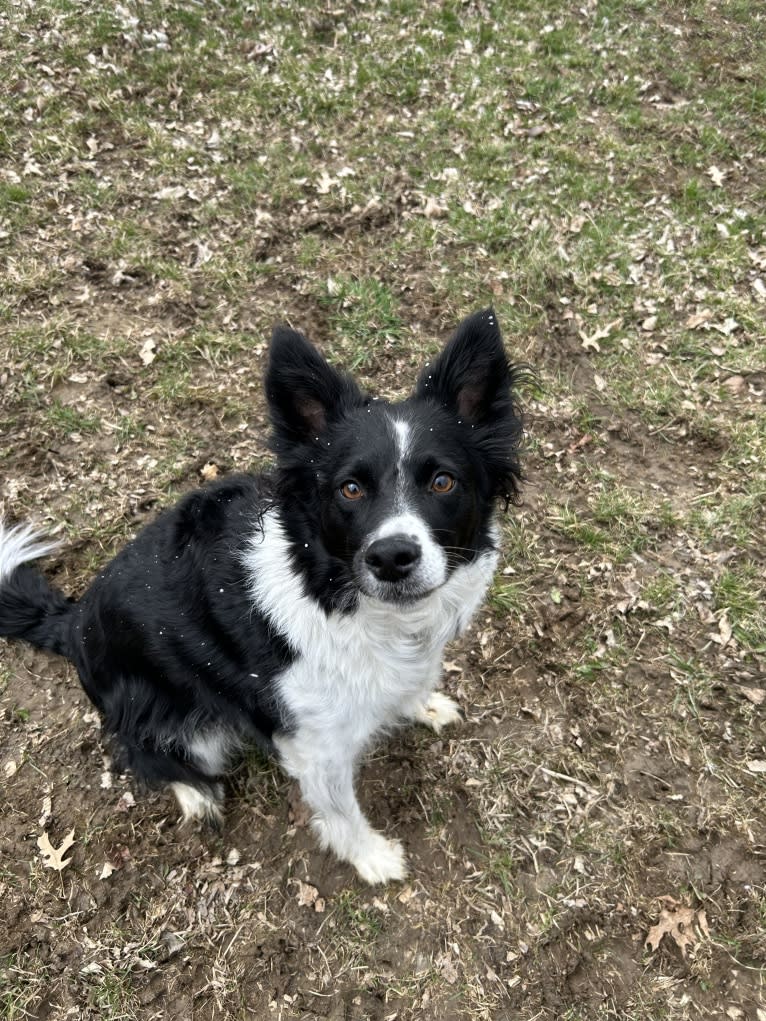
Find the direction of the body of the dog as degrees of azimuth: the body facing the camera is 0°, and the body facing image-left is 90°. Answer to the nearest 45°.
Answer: approximately 315°

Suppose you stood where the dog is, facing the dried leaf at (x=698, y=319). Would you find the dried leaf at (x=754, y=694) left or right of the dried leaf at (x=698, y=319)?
right

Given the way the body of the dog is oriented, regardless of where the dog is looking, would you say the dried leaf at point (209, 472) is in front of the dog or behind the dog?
behind

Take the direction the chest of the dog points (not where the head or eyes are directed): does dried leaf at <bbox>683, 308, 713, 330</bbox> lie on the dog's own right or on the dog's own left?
on the dog's own left

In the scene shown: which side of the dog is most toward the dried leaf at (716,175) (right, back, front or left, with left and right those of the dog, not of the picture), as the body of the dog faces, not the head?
left

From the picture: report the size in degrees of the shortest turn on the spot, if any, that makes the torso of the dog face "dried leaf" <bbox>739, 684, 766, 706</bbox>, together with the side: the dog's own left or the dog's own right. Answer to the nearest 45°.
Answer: approximately 45° to the dog's own left

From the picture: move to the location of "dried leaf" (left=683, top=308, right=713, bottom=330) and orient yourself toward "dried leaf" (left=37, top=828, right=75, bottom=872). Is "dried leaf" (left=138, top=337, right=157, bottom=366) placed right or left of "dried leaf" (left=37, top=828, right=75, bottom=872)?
right
